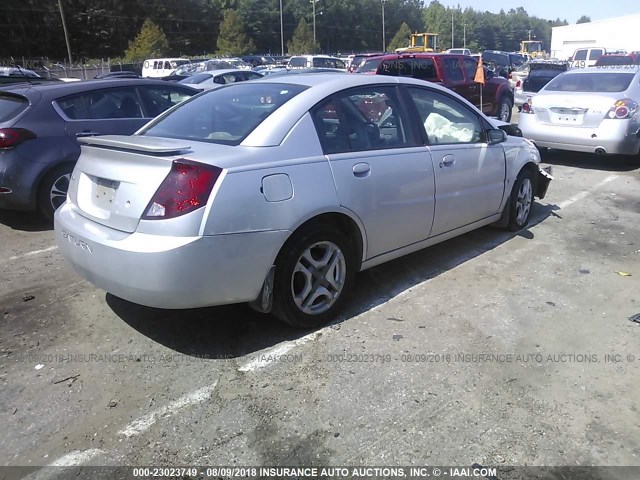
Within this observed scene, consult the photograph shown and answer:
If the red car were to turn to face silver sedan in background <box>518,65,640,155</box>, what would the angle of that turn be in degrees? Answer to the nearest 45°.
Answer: approximately 90° to its right

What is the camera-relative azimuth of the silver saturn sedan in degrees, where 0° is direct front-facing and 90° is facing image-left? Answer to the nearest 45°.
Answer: approximately 225°

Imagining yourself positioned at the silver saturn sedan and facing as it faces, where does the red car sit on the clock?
The red car is roughly at 11 o'clock from the silver saturn sedan.

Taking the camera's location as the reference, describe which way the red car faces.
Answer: facing away from the viewer and to the right of the viewer

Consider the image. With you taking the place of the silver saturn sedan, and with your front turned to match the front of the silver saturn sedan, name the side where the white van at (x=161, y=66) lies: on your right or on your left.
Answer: on your left

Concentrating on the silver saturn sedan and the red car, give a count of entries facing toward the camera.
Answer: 0

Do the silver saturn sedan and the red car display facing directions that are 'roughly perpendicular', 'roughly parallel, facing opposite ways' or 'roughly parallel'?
roughly parallel

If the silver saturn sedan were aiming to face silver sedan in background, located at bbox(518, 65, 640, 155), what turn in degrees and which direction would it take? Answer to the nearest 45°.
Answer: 0° — it already faces it

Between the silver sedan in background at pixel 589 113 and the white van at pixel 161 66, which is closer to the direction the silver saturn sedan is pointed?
the silver sedan in background
